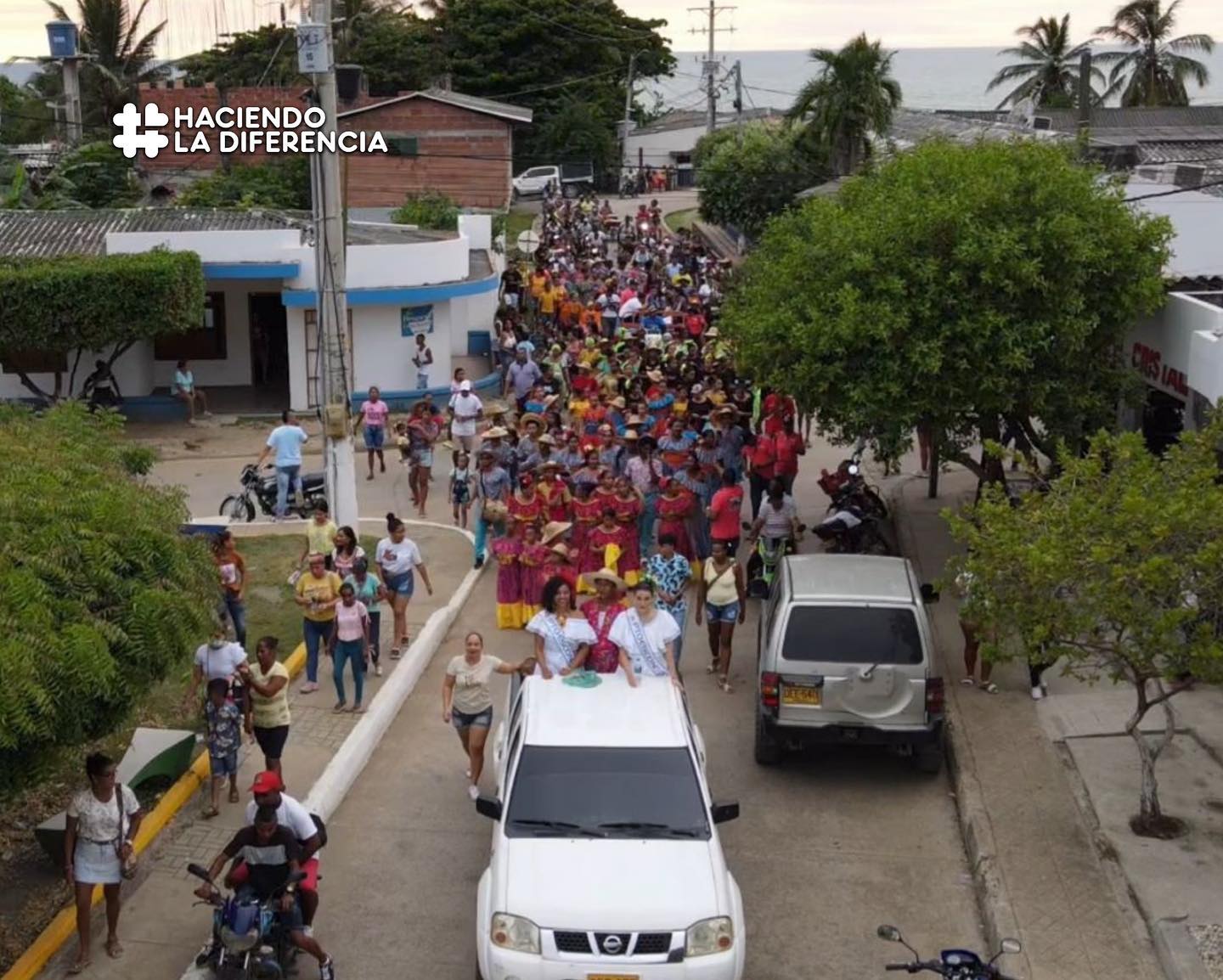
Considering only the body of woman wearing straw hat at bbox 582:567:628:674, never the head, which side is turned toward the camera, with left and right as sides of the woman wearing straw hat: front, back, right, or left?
front

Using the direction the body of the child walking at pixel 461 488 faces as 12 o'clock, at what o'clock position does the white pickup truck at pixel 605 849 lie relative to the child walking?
The white pickup truck is roughly at 12 o'clock from the child walking.

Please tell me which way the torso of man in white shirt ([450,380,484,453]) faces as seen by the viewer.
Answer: toward the camera

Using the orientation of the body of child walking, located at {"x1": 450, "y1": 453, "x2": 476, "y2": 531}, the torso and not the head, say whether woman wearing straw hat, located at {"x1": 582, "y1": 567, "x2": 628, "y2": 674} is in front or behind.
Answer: in front

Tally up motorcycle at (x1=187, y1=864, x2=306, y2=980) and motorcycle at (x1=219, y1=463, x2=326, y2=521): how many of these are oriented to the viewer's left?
1

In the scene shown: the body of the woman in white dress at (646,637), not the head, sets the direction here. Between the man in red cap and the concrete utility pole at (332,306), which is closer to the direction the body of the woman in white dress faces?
the man in red cap

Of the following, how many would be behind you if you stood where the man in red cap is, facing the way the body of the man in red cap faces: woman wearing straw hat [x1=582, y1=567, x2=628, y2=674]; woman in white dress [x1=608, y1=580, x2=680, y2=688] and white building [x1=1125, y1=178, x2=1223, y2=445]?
3

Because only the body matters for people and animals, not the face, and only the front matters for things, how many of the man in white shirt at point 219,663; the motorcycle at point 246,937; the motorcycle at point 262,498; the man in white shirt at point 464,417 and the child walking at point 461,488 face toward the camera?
4

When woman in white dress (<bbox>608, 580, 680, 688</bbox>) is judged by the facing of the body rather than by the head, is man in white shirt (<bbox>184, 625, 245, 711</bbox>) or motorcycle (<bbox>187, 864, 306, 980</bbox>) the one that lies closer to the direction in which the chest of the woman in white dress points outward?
the motorcycle
